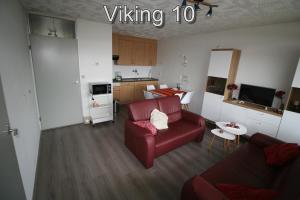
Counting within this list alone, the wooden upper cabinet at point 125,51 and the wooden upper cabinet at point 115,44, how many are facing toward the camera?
2

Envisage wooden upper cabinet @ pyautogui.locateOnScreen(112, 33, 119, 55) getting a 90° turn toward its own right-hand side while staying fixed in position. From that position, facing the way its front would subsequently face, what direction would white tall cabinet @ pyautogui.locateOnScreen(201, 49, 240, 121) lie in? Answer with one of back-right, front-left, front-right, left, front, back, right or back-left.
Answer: back-left

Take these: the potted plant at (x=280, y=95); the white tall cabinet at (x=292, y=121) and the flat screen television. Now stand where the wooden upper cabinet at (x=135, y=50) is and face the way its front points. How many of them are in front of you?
3

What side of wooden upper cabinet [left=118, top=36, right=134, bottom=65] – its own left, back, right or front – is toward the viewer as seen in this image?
front

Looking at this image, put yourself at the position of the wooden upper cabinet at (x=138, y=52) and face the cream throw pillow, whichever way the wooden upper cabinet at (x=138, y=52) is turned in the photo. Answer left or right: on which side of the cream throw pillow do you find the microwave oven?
right

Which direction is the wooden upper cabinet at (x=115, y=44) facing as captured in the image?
toward the camera

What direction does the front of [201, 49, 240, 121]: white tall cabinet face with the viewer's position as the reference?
facing the viewer and to the left of the viewer

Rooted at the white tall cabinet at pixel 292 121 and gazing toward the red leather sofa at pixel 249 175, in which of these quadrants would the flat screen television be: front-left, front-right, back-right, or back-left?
back-right

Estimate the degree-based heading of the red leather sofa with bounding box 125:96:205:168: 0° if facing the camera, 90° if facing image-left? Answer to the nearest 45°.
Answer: approximately 315°

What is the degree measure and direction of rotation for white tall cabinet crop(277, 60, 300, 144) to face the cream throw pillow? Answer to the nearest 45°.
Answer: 0° — it already faces it

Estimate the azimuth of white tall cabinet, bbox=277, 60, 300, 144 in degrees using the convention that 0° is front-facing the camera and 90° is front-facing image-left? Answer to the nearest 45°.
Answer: approximately 45°

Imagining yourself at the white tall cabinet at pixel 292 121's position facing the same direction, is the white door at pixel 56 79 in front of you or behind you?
in front

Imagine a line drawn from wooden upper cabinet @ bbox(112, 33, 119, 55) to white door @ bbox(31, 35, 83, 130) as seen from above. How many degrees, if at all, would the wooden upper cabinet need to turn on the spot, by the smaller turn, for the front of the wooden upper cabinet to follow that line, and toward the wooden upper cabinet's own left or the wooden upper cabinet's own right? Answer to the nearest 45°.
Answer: approximately 45° to the wooden upper cabinet's own right
